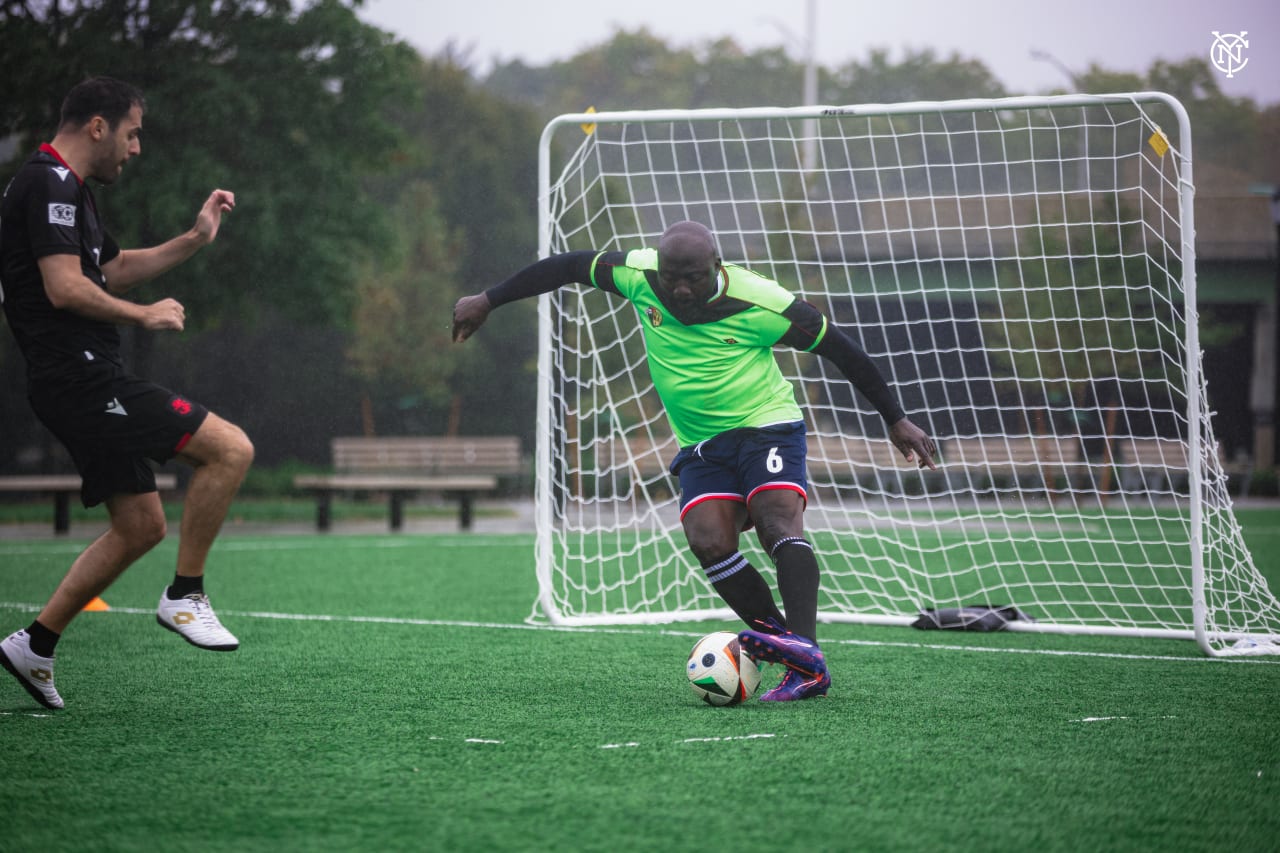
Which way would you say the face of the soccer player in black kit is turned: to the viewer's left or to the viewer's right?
to the viewer's right

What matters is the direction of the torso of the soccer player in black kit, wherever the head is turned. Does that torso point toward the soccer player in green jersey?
yes

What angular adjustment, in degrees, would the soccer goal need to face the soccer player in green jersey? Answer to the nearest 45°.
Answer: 0° — it already faces them

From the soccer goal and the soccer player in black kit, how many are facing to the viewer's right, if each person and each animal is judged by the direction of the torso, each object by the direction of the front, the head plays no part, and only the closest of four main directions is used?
1

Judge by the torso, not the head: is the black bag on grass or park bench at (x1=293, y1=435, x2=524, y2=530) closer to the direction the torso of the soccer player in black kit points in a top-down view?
the black bag on grass

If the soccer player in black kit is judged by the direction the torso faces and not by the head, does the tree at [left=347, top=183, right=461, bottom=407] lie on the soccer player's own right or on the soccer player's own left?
on the soccer player's own left

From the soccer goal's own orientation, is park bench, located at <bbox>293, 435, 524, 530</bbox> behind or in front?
behind

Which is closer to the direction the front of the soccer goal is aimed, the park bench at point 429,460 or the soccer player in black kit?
the soccer player in black kit

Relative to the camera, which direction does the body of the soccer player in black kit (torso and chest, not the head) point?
to the viewer's right

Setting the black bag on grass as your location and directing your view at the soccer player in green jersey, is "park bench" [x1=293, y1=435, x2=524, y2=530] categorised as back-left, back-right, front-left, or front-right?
back-right
